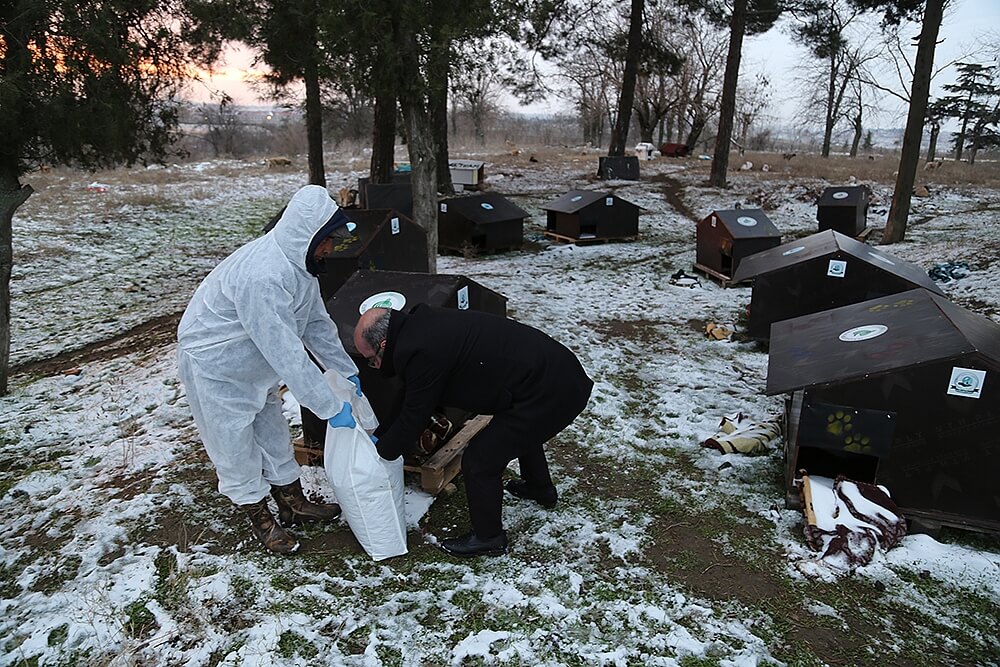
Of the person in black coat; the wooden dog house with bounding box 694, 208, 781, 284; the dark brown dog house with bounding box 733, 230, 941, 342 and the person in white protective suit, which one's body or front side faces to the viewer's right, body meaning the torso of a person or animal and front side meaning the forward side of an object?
the person in white protective suit

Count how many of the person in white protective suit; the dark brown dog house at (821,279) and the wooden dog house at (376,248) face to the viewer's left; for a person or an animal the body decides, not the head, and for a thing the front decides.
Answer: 0

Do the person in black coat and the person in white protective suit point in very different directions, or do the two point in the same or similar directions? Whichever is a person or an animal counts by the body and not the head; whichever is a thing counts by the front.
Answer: very different directions

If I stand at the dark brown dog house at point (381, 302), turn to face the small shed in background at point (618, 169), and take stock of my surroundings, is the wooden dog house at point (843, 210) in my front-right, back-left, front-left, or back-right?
front-right

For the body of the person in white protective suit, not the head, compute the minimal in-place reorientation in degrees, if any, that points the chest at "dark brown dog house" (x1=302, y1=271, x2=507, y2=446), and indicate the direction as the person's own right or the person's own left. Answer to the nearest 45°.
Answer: approximately 45° to the person's own left

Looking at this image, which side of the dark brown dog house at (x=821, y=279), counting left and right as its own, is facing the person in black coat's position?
front

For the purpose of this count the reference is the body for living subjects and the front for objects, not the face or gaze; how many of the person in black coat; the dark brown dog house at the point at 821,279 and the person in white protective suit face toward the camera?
1

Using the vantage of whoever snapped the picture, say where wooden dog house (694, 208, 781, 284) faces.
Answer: facing the viewer and to the left of the viewer

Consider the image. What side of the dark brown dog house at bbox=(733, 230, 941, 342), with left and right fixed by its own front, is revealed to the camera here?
front

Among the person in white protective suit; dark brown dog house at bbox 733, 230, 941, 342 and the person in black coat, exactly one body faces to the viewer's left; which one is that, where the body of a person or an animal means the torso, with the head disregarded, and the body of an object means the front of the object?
the person in black coat

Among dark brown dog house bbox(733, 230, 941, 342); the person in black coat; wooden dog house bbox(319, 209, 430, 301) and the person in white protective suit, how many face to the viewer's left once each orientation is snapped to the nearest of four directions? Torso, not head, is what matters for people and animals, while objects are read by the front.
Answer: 1

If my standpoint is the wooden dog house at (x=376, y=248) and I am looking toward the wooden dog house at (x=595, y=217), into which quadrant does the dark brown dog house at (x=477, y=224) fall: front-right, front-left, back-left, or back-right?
front-left

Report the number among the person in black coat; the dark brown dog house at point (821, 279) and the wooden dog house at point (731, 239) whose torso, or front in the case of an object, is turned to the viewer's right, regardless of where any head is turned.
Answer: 0

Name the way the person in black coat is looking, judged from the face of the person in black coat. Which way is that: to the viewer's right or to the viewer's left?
to the viewer's left

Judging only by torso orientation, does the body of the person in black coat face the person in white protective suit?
yes

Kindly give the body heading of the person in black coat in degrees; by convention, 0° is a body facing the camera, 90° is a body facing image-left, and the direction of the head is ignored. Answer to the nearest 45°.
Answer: approximately 90°

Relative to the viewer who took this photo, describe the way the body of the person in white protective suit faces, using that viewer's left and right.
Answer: facing to the right of the viewer
